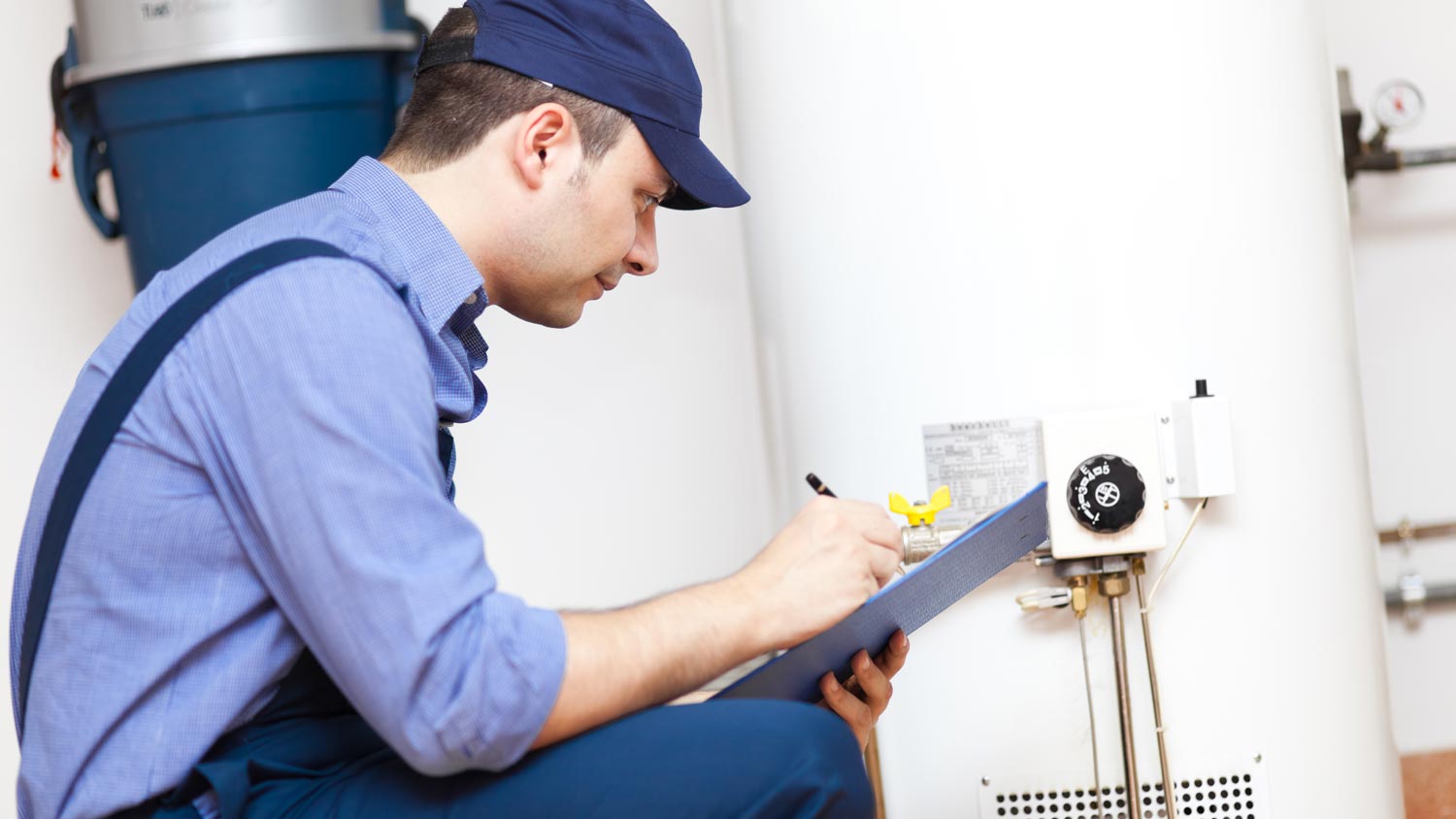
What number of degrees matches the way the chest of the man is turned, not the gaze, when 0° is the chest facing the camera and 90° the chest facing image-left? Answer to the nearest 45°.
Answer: approximately 270°

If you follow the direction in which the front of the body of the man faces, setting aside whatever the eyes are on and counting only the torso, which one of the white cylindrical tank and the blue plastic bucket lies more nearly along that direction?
the white cylindrical tank

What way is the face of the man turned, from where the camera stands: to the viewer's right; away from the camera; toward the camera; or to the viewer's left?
to the viewer's right

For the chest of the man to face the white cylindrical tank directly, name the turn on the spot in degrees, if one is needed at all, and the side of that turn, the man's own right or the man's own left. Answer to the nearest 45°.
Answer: approximately 45° to the man's own left
